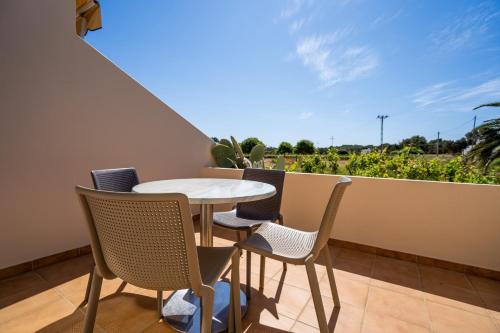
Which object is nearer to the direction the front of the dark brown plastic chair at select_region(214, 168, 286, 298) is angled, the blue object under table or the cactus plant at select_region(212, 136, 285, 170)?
the blue object under table

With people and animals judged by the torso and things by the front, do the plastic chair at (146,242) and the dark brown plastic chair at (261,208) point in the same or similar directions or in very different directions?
very different directions

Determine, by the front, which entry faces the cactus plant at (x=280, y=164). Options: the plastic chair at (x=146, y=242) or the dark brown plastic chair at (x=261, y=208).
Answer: the plastic chair at (x=146, y=242)

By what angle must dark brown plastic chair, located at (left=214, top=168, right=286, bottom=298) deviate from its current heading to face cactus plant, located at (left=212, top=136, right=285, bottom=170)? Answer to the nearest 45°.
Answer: approximately 135° to its right

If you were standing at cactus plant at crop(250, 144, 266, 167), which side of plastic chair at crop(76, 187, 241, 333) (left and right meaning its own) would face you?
front

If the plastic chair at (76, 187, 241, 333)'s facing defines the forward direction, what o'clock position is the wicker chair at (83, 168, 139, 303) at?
the wicker chair at (83, 168, 139, 303) is roughly at 10 o'clock from the plastic chair at (76, 187, 241, 333).

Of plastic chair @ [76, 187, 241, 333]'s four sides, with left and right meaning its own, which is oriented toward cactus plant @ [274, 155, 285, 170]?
front

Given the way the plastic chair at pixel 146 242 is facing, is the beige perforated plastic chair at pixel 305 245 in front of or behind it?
in front

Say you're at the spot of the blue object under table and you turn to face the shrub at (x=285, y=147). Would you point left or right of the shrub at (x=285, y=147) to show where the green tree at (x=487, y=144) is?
right

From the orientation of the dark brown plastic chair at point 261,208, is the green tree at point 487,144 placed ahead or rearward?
rearward

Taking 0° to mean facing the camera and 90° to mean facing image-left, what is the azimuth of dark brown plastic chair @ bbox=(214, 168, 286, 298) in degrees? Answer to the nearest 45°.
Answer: approximately 45°

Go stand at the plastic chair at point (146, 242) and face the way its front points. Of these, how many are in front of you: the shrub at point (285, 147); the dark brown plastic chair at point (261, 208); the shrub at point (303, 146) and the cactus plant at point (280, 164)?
4

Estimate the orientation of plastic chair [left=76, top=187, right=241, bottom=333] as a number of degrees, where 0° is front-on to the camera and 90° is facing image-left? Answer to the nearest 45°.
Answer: approximately 225°
